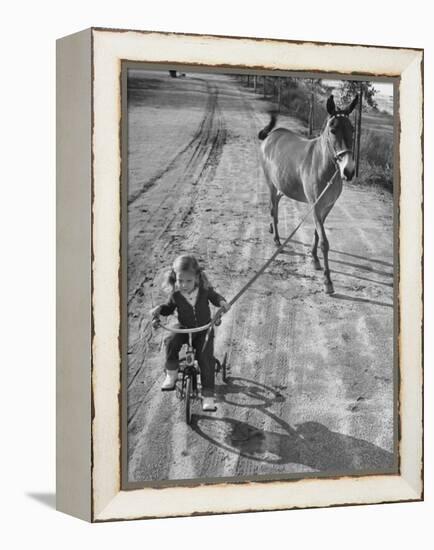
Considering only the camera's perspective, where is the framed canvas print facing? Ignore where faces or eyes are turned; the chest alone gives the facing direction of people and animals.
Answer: facing the viewer and to the right of the viewer
